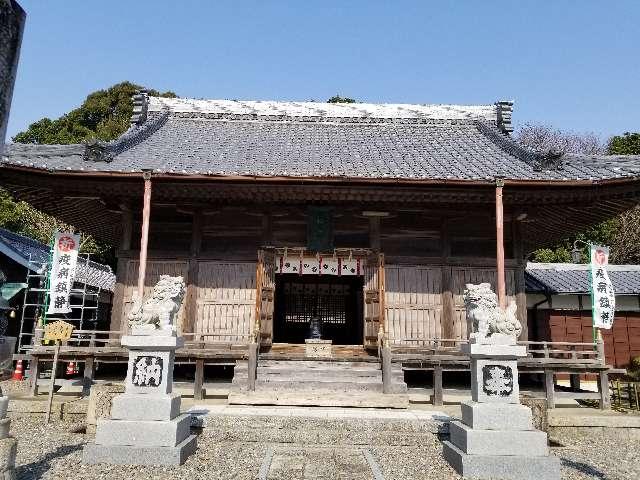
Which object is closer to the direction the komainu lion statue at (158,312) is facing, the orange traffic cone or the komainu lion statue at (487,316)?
the komainu lion statue

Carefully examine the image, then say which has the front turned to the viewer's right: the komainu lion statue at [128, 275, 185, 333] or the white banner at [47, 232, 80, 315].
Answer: the komainu lion statue

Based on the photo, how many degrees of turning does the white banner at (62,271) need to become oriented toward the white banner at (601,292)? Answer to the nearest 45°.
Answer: approximately 45° to its left

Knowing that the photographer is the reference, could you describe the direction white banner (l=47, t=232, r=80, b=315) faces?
facing the viewer

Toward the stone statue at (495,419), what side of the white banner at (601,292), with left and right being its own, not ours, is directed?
front

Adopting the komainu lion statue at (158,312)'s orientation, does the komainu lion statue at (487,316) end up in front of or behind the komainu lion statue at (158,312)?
in front

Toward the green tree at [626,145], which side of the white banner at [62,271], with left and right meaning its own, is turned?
left

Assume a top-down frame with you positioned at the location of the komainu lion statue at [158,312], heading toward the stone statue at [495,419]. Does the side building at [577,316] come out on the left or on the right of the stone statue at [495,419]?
left

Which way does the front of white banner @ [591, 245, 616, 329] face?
toward the camera

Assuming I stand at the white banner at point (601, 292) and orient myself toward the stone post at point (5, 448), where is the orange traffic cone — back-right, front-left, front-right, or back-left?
front-right

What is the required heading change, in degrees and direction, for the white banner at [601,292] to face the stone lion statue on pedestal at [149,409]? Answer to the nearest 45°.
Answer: approximately 45° to its right

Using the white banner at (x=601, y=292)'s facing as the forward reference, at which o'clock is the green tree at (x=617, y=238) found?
The green tree is roughly at 6 o'clock from the white banner.

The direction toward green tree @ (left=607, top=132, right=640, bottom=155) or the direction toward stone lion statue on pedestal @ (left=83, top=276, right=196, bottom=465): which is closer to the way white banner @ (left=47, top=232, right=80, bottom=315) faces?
the stone lion statue on pedestal
